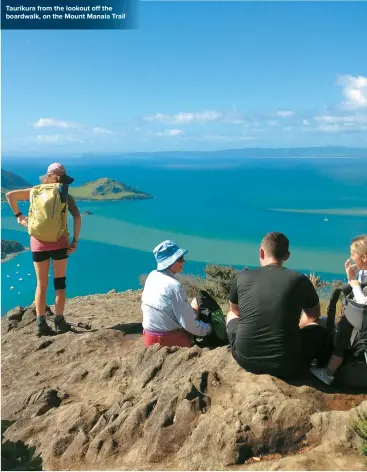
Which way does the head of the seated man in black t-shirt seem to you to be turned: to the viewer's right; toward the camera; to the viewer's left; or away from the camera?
away from the camera

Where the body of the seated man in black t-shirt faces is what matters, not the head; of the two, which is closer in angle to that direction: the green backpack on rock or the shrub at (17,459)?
the green backpack on rock

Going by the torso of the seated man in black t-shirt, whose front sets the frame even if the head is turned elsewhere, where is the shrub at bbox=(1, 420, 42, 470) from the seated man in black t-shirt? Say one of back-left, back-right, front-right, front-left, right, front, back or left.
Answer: back-left

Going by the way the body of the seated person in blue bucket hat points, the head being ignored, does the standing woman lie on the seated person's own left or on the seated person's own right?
on the seated person's own left

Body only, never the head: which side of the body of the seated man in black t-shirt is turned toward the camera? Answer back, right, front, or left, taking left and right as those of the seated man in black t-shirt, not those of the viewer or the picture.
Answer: back

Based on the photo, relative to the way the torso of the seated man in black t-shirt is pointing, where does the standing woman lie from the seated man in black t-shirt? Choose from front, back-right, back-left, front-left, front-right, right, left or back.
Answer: front-left

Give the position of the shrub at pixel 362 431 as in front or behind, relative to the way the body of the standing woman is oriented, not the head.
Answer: behind

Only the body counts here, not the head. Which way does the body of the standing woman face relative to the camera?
away from the camera

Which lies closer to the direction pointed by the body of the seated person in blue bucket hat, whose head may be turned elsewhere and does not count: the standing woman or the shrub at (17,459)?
the standing woman

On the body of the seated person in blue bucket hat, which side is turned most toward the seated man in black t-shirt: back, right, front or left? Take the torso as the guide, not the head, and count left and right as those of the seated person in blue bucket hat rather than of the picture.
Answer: right

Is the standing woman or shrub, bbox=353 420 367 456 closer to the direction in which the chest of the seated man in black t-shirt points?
the standing woman

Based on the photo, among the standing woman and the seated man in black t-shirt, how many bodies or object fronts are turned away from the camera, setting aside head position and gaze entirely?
2

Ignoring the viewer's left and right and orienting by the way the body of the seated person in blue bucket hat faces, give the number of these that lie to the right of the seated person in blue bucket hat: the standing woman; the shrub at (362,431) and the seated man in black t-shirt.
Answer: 2

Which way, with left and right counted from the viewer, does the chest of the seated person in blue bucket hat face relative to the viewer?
facing away from the viewer and to the right of the viewer

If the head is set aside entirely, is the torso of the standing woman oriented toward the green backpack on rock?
no

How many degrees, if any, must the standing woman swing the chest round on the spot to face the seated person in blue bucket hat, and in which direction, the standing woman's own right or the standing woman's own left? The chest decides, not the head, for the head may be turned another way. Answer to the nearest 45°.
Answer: approximately 135° to the standing woman's own right
